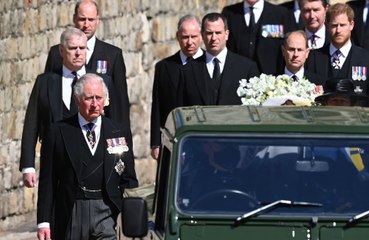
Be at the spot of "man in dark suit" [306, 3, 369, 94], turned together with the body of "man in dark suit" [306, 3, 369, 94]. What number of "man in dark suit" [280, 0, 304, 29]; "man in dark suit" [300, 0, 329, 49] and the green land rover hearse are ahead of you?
1

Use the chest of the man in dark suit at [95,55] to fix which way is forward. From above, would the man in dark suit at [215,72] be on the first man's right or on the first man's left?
on the first man's left

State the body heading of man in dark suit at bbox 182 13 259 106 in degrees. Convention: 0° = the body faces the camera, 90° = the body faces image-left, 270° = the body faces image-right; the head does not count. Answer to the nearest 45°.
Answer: approximately 0°

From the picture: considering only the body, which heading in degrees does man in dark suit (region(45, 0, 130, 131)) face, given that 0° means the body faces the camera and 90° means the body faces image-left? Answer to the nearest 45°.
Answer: approximately 0°

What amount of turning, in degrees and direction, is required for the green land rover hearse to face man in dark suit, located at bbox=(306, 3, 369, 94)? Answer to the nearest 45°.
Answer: approximately 180°

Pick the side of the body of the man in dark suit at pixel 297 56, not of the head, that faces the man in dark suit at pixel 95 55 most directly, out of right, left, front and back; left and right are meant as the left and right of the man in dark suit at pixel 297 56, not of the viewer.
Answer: right

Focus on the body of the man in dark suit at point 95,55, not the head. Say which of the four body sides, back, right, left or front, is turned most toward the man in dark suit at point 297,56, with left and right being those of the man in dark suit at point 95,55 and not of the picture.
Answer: left
